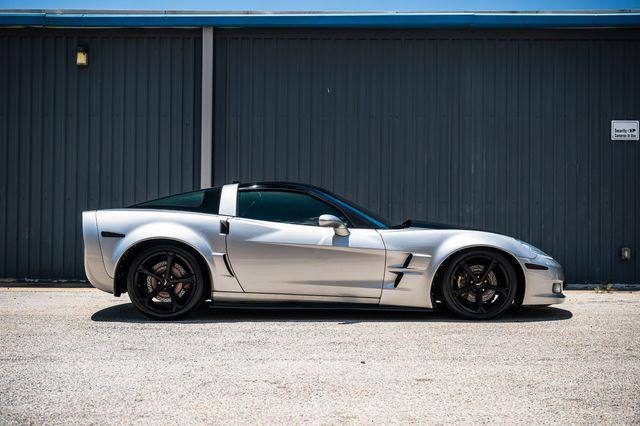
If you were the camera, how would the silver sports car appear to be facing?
facing to the right of the viewer

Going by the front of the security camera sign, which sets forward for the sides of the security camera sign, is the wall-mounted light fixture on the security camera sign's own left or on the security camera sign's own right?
on the security camera sign's own right

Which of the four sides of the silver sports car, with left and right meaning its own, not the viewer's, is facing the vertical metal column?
left

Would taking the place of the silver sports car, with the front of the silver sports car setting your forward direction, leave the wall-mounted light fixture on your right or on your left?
on your left

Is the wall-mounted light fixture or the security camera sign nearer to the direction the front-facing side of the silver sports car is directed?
the security camera sign

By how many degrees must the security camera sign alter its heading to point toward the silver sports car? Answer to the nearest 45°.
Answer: approximately 45° to its right

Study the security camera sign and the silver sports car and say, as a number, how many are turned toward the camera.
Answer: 1

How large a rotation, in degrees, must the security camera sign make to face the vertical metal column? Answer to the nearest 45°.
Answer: approximately 45° to its right

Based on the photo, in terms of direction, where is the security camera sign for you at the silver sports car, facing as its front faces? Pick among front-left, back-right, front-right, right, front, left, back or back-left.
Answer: front-left

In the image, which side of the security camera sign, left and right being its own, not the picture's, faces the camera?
front

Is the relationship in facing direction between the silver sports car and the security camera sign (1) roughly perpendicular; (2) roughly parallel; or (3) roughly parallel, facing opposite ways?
roughly perpendicular
